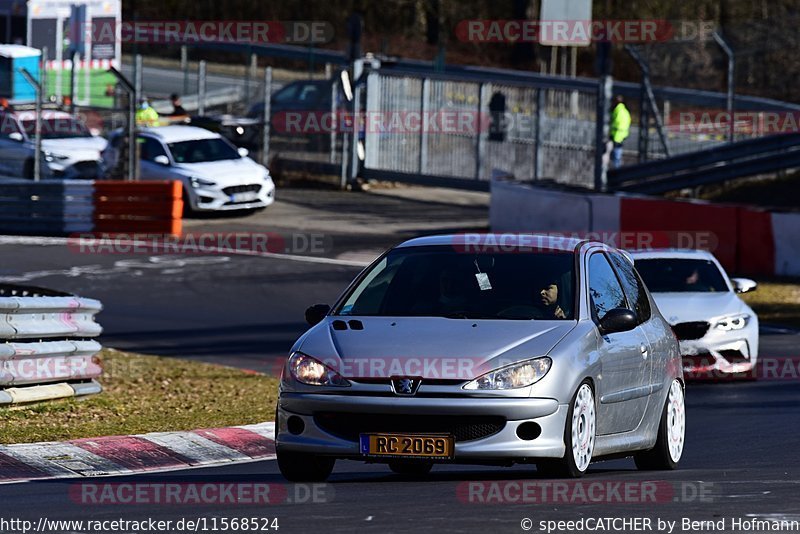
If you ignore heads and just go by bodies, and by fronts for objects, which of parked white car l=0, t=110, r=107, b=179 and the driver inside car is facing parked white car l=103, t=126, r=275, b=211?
parked white car l=0, t=110, r=107, b=179

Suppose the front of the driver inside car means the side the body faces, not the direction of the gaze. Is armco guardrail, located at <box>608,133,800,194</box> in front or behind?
behind

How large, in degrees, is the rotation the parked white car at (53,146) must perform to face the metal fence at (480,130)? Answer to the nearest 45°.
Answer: approximately 45° to its left

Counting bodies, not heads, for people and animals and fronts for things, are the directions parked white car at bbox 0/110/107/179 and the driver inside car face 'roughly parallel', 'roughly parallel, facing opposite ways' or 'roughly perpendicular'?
roughly perpendicular

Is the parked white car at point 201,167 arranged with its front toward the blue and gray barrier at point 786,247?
yes

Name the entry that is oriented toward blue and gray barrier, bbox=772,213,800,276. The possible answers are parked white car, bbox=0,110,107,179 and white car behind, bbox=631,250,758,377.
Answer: the parked white car

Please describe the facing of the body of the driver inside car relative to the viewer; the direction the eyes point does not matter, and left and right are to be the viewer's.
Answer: facing the viewer and to the left of the viewer

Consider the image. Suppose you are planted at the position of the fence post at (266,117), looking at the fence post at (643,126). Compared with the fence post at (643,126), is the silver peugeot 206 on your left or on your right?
right

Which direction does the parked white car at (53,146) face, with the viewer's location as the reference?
facing the viewer and to the right of the viewer

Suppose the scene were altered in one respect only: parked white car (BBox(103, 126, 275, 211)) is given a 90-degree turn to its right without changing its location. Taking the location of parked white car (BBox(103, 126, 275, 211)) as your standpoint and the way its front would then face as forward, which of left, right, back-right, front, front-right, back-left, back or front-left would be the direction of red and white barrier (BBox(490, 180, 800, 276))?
left

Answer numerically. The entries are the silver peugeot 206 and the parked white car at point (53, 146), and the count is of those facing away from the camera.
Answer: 0

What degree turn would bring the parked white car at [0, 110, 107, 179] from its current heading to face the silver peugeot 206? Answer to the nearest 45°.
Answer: approximately 45° to its right

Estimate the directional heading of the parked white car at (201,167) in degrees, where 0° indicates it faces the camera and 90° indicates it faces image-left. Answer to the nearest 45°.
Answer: approximately 315°

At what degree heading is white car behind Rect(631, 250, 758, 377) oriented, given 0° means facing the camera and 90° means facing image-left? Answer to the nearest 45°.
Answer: approximately 0°
